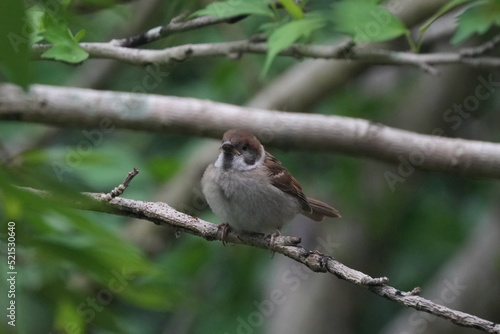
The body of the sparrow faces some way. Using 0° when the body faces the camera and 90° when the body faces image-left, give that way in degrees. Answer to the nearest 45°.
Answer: approximately 45°
